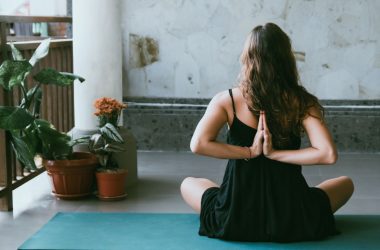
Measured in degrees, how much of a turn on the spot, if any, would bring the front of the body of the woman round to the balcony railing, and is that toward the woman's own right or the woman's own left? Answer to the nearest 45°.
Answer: approximately 45° to the woman's own left

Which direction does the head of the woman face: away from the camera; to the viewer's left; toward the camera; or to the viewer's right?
away from the camera

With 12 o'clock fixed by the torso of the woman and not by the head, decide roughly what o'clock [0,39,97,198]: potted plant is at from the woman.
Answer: The potted plant is roughly at 10 o'clock from the woman.

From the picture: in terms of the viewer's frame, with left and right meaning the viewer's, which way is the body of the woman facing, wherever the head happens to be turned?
facing away from the viewer
